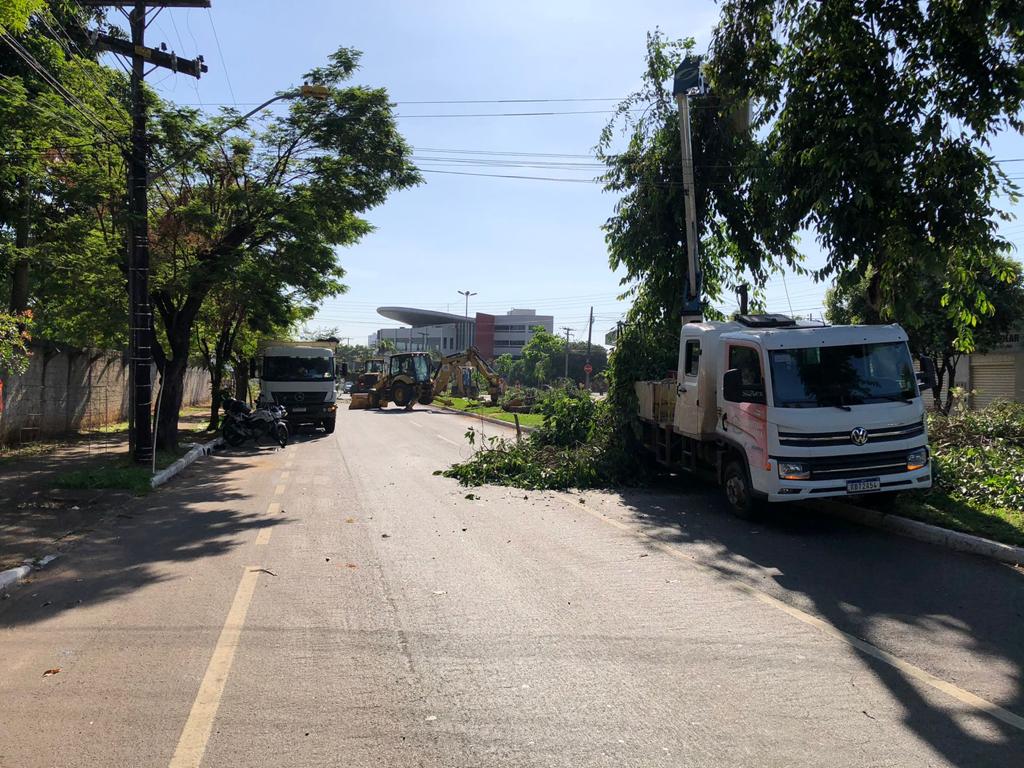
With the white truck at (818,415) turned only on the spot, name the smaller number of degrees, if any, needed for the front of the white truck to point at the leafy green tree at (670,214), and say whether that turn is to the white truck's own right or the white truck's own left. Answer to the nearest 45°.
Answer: approximately 180°

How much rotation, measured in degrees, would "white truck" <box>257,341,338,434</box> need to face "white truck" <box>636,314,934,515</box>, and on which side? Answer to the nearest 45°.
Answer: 0° — it already faces it

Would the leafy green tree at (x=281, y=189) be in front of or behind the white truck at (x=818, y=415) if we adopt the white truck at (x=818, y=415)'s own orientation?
behind

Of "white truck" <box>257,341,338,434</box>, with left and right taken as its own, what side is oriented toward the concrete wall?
right

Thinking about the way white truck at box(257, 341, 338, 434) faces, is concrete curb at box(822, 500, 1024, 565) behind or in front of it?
in front

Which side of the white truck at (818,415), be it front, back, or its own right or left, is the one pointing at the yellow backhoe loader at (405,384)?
back

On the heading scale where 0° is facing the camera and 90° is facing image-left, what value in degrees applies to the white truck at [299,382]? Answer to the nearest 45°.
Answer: approximately 0°
